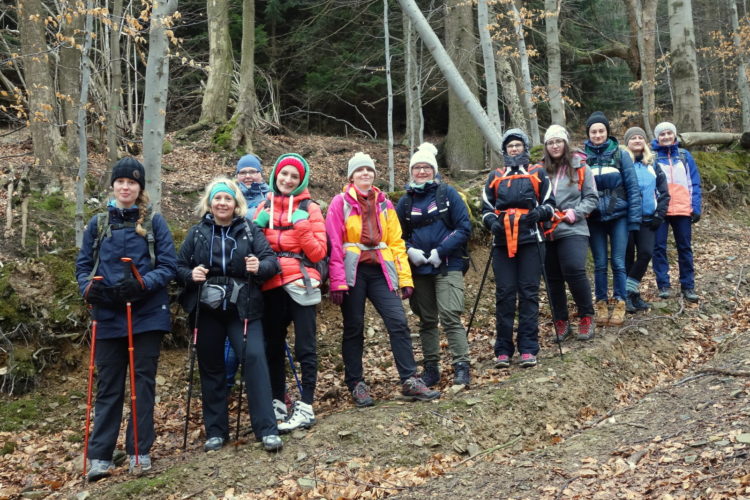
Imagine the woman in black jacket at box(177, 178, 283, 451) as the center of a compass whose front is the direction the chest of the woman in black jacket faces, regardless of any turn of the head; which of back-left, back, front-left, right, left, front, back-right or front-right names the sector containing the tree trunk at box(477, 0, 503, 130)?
back-left

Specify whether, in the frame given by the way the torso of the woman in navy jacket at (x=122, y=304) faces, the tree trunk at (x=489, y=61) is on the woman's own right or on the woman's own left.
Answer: on the woman's own left

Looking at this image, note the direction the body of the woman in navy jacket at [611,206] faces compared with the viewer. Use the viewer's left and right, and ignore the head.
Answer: facing the viewer

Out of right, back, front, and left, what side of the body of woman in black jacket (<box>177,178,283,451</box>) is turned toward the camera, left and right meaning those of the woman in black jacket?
front

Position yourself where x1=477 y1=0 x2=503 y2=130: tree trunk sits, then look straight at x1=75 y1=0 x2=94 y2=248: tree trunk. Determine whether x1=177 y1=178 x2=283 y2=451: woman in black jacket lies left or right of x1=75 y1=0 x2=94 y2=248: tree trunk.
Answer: left

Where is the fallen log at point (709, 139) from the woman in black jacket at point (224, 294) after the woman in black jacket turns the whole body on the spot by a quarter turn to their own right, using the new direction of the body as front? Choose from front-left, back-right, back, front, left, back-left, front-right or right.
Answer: back-right

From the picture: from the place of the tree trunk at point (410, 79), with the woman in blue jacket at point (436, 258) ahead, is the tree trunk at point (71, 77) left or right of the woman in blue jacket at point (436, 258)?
right

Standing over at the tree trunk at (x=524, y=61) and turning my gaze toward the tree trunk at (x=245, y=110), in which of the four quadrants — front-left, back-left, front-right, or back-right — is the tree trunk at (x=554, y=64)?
back-right

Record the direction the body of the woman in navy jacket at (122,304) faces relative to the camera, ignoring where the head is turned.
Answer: toward the camera

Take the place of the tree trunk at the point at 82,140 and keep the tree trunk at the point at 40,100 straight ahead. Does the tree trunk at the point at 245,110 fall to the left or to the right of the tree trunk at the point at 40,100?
right
